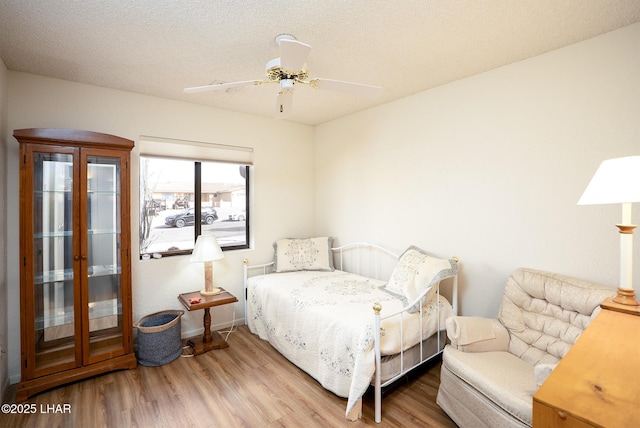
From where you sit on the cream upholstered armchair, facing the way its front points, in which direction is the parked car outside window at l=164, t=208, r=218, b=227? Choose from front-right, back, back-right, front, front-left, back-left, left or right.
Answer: front-right

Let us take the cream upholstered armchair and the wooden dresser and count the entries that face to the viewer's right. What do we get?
0

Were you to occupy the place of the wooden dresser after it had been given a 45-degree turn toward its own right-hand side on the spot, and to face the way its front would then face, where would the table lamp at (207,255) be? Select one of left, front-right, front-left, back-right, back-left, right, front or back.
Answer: front

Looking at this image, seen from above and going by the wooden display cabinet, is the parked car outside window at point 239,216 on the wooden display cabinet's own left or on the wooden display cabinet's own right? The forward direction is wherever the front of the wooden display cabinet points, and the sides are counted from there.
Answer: on the wooden display cabinet's own left

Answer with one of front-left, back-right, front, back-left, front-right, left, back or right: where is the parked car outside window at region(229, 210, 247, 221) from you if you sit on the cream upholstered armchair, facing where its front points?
front-right

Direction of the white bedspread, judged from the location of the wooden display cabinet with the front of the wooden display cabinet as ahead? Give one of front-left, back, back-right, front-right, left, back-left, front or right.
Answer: left

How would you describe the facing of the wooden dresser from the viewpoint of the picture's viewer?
facing the viewer and to the left of the viewer

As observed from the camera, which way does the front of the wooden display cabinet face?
facing the viewer and to the right of the viewer

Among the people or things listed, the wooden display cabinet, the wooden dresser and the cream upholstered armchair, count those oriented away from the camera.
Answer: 0

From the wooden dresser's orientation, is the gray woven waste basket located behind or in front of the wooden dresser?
in front

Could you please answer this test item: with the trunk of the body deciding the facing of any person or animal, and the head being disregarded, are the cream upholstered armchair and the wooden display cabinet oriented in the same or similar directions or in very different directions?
very different directions

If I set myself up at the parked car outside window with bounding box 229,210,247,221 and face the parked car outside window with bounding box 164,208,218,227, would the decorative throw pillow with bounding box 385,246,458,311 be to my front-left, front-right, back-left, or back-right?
front-left
